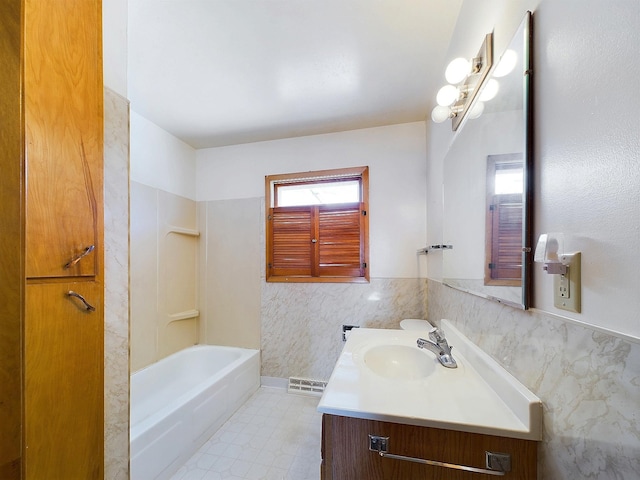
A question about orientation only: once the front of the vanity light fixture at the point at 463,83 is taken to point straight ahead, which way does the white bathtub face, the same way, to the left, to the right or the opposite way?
the opposite way

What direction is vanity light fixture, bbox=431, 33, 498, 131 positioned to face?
to the viewer's left

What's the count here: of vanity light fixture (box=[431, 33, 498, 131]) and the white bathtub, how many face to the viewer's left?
1

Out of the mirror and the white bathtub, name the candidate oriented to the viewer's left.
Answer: the mirror

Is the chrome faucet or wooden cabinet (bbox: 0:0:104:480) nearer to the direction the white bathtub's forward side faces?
the chrome faucet

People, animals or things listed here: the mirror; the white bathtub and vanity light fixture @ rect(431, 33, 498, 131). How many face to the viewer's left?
2

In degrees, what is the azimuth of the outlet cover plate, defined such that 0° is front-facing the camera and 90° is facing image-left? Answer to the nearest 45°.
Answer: approximately 45°

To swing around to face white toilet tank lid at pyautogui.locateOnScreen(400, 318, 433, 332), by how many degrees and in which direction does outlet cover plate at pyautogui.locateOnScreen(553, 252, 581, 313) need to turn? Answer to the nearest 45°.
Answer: approximately 90° to its right

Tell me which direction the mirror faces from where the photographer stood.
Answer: facing to the left of the viewer

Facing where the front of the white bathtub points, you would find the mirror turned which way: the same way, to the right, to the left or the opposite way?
the opposite way

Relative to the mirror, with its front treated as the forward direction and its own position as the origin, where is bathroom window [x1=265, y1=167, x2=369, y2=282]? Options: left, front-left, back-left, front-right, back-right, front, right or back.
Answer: front-right
